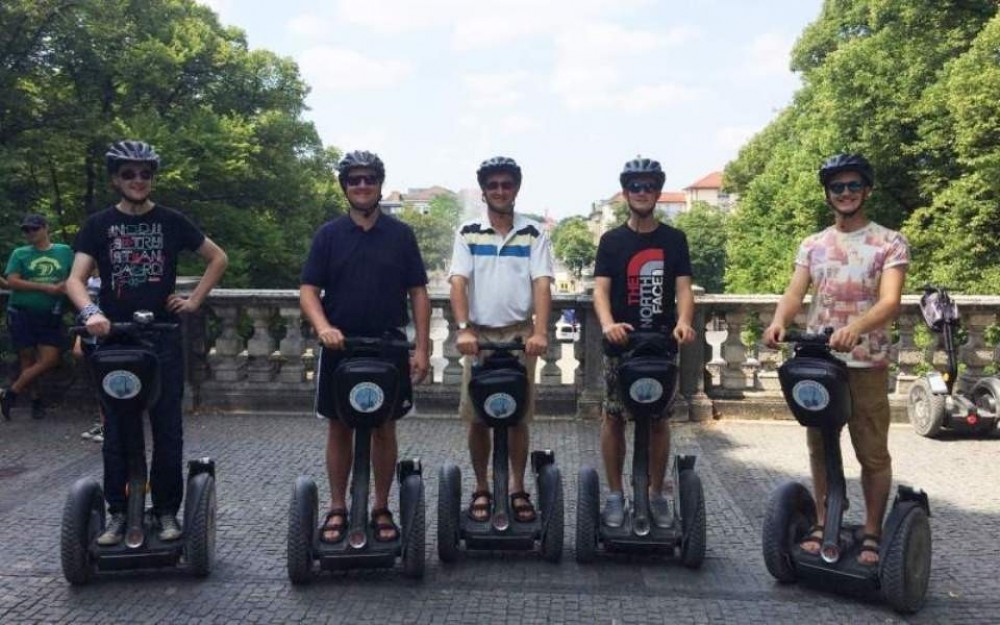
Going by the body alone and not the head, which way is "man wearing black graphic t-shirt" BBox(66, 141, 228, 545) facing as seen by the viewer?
toward the camera

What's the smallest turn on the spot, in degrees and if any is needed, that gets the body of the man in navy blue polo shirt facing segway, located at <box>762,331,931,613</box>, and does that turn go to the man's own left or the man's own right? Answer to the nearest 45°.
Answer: approximately 90° to the man's own left

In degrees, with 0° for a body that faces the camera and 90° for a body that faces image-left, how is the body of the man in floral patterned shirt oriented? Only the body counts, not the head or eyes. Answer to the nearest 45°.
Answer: approximately 45°

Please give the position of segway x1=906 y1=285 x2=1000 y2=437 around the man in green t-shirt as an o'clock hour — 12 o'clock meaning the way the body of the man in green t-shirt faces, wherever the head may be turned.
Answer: The segway is roughly at 10 o'clock from the man in green t-shirt.

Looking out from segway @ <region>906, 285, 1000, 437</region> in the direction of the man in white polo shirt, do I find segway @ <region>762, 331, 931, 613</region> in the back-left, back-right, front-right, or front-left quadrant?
front-left

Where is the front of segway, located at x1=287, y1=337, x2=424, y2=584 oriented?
toward the camera

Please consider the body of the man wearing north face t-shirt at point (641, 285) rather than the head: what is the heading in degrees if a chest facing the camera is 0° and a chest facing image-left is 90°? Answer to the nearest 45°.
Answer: approximately 0°

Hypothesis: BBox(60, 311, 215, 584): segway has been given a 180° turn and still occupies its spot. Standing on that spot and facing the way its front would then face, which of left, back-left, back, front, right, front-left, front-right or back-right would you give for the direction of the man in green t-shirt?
front

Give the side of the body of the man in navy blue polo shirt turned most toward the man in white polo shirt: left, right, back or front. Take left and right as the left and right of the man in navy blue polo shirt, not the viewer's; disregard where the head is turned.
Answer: left
